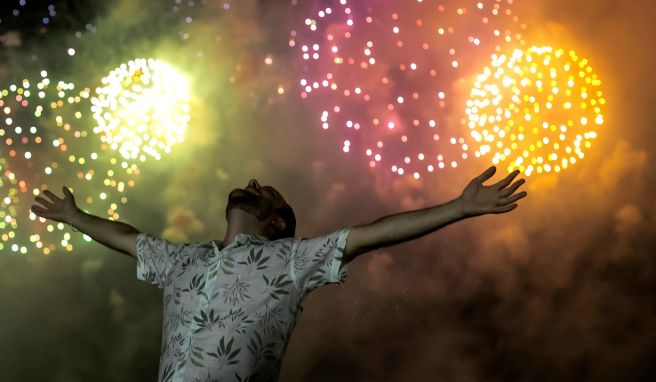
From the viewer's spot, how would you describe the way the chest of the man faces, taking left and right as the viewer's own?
facing the viewer and to the left of the viewer

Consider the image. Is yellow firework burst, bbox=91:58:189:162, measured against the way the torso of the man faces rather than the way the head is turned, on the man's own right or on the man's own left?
on the man's own right

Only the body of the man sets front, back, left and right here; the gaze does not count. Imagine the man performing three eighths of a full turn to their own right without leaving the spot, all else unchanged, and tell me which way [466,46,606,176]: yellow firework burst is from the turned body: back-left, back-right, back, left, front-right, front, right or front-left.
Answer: front-right
